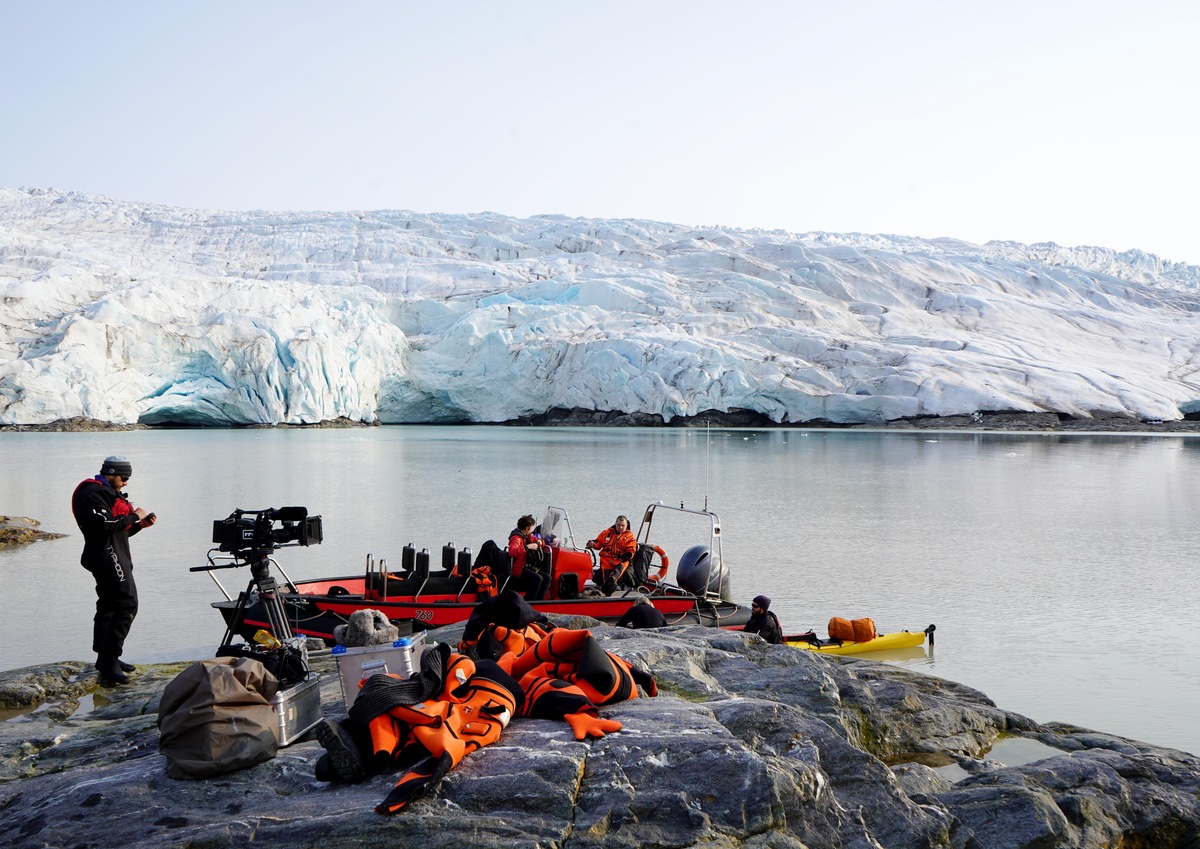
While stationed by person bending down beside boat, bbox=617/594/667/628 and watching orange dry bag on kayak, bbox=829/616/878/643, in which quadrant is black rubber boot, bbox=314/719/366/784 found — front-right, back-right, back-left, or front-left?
back-right

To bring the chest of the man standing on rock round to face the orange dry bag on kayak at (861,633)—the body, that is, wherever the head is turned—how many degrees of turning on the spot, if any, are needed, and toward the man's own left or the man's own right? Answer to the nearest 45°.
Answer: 0° — they already face it

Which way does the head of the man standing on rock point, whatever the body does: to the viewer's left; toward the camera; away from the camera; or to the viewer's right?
to the viewer's right

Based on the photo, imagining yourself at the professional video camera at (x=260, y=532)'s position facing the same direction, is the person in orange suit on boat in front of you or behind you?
in front

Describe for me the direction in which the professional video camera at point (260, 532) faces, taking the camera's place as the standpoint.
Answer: facing to the right of the viewer

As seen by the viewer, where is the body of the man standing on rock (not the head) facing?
to the viewer's right

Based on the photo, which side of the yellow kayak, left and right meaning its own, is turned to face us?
left

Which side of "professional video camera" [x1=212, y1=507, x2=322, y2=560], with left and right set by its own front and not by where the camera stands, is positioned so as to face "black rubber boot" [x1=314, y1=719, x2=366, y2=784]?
right
